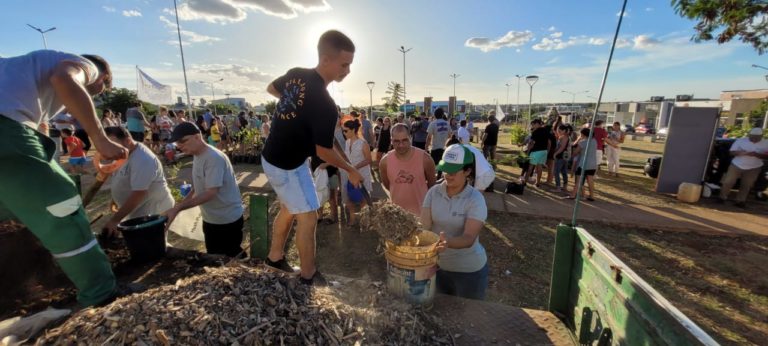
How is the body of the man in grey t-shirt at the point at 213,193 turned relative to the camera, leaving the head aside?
to the viewer's left

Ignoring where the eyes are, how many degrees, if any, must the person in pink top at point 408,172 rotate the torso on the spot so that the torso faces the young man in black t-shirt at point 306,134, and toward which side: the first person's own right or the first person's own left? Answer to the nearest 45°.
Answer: approximately 45° to the first person's own right

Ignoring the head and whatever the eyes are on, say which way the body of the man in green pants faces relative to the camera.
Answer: to the viewer's right

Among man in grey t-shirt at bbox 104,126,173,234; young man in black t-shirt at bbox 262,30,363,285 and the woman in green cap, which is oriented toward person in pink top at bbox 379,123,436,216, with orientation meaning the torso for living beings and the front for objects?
the young man in black t-shirt

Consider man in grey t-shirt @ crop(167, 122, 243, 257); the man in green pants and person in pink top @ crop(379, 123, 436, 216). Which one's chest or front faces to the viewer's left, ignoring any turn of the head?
the man in grey t-shirt

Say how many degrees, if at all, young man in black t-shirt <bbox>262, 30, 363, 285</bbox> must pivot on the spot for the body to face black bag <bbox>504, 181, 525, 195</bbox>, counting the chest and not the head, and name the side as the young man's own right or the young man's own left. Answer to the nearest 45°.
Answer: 0° — they already face it

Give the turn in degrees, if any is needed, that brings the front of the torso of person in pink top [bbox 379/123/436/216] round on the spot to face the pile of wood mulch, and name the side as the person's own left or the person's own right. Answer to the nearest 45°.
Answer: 0° — they already face it

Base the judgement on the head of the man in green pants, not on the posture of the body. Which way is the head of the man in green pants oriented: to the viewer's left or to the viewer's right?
to the viewer's right

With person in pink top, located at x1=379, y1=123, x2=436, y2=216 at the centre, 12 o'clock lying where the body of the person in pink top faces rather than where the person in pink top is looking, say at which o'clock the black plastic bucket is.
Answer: The black plastic bucket is roughly at 2 o'clock from the person in pink top.

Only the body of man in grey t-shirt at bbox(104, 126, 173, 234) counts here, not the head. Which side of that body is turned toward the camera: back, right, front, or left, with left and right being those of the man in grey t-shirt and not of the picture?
left

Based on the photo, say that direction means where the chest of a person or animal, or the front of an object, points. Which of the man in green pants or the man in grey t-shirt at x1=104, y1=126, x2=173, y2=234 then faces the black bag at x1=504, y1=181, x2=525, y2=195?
the man in green pants

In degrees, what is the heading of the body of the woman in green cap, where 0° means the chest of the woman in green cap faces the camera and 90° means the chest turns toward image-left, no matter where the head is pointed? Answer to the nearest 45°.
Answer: approximately 45°

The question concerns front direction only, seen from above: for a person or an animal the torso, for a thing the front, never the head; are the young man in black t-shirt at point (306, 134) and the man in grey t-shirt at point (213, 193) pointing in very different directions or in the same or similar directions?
very different directions
